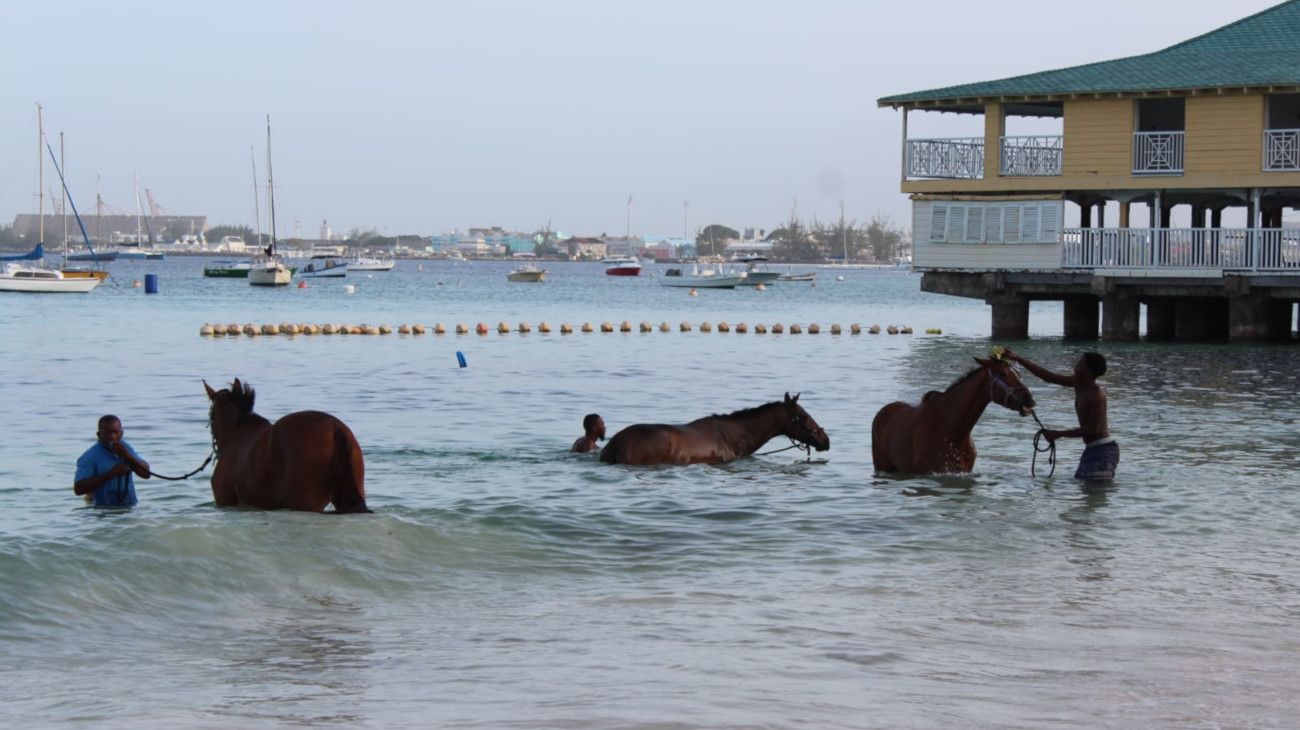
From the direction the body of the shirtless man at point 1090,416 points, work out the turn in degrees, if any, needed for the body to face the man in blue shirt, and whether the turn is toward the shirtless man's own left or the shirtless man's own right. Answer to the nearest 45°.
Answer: approximately 45° to the shirtless man's own left

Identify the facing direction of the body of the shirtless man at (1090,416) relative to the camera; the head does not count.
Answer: to the viewer's left

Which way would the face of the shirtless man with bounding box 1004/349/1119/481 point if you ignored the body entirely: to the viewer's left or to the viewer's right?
to the viewer's left

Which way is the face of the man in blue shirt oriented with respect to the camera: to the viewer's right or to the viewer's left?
to the viewer's right

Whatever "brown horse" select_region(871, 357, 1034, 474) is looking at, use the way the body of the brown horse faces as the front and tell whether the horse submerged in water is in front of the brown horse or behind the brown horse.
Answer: behind

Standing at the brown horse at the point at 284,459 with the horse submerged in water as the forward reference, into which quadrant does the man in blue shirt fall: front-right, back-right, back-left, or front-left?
back-left

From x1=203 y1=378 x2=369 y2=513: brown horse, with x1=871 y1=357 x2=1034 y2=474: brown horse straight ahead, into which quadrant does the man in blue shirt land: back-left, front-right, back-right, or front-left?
back-left

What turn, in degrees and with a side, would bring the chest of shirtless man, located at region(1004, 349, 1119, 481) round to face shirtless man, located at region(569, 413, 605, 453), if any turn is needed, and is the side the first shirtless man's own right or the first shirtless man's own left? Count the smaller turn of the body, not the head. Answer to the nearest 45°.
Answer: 0° — they already face them

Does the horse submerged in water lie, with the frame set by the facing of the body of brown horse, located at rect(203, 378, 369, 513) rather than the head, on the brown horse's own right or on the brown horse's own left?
on the brown horse's own right

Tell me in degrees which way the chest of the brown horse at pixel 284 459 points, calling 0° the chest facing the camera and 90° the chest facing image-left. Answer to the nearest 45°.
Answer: approximately 135°

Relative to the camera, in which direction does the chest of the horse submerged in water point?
to the viewer's right
